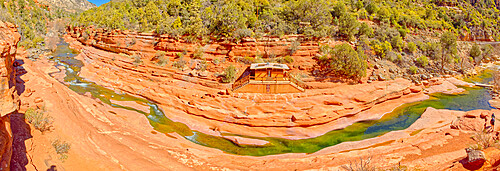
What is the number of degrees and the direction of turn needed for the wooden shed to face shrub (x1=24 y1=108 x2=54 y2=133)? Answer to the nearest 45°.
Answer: approximately 45° to its right

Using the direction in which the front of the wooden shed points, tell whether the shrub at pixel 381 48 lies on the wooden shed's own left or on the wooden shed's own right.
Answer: on the wooden shed's own left

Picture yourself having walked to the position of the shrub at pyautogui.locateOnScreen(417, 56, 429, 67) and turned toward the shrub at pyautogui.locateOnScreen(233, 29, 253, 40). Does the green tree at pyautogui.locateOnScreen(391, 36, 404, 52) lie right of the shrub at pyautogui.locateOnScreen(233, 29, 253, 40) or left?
right

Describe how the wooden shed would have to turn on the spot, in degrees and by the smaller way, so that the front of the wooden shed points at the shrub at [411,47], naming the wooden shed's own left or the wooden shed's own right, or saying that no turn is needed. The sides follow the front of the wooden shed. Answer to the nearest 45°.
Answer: approximately 135° to the wooden shed's own left

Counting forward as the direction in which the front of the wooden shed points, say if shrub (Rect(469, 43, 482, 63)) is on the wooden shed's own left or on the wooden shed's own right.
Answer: on the wooden shed's own left

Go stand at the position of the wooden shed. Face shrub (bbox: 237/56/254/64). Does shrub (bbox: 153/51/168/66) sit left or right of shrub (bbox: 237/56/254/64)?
left

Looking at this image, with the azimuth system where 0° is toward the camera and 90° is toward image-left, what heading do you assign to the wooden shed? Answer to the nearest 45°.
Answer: approximately 0°

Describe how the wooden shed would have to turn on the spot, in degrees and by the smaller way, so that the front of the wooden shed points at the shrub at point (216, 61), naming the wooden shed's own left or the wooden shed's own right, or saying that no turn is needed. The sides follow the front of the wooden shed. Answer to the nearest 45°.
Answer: approximately 135° to the wooden shed's own right

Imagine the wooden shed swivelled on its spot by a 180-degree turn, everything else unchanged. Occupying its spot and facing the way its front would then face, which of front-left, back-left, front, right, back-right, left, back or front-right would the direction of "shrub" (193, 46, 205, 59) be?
front-left

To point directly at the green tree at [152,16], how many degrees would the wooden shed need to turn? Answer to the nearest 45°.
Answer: approximately 135° to its right

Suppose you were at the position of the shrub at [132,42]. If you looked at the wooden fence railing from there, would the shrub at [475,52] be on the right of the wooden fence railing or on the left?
left

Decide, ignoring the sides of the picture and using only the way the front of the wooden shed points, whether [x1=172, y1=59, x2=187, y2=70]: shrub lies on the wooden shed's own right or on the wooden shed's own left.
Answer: on the wooden shed's own right

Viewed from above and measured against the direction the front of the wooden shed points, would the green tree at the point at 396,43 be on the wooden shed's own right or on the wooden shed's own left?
on the wooden shed's own left
